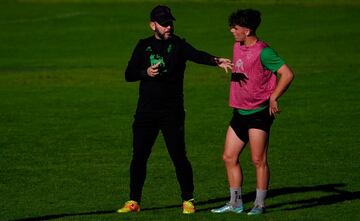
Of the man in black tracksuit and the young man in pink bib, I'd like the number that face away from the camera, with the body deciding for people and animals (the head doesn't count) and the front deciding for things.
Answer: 0

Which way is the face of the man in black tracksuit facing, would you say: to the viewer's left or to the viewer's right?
to the viewer's right

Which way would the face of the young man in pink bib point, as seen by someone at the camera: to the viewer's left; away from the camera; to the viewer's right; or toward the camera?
to the viewer's left

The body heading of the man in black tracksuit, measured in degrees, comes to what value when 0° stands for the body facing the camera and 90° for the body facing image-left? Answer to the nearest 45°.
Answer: approximately 0°

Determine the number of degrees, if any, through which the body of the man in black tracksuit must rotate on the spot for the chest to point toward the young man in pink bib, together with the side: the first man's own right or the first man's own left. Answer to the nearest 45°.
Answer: approximately 90° to the first man's own left

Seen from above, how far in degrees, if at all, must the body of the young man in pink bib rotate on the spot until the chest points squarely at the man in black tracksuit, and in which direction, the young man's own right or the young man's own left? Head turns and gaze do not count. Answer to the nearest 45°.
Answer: approximately 45° to the young man's own right

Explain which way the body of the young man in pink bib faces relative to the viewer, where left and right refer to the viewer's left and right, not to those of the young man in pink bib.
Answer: facing the viewer and to the left of the viewer
